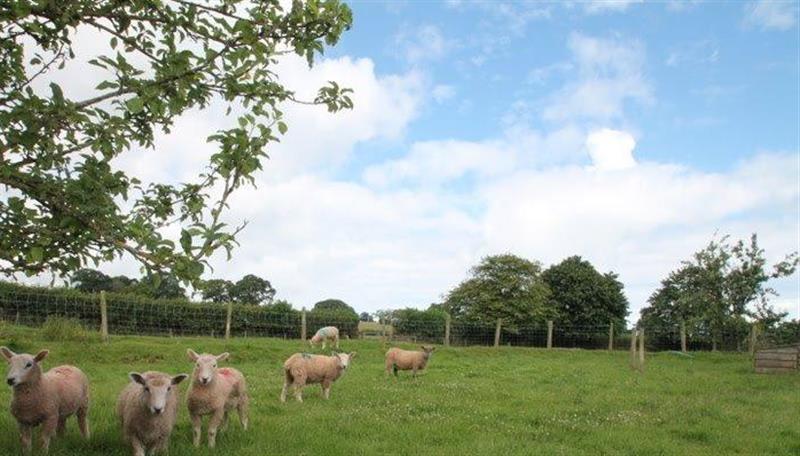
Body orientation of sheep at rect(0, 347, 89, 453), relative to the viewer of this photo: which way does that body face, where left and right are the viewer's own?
facing the viewer and to the left of the viewer

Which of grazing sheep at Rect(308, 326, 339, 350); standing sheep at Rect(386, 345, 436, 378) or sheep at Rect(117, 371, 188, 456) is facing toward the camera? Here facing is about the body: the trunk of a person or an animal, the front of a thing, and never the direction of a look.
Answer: the sheep

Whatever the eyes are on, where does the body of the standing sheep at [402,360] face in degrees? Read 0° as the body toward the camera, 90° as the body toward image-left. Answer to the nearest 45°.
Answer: approximately 270°

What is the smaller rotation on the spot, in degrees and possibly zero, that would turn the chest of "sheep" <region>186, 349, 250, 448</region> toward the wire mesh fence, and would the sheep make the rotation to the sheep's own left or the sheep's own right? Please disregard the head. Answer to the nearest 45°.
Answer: approximately 135° to the sheep's own right

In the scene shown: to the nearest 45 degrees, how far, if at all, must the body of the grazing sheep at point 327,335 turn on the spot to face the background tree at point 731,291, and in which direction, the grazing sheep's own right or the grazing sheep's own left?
approximately 180°

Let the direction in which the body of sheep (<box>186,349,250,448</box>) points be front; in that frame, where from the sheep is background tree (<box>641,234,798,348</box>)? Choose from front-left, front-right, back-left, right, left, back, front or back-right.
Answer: back

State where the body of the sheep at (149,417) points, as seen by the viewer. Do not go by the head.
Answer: toward the camera

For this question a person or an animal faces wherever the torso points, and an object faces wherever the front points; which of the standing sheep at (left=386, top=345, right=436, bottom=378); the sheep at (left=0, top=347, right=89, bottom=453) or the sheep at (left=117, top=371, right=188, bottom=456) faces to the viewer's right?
the standing sheep

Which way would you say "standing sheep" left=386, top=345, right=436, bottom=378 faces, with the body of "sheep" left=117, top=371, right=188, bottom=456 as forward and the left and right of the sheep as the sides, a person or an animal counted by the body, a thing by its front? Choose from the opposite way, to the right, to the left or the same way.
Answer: to the left
